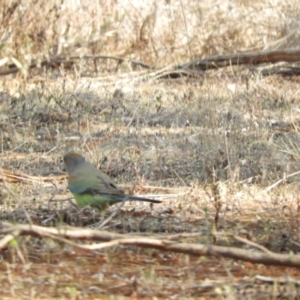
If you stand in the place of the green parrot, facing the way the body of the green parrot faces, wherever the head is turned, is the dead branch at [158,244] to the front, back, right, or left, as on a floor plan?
left

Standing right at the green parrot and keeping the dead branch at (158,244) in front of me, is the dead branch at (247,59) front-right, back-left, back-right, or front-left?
back-left

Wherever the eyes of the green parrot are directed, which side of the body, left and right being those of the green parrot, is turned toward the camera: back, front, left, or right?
left

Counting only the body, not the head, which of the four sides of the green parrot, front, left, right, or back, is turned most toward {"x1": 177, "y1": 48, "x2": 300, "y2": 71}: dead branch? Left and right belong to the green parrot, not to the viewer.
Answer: right

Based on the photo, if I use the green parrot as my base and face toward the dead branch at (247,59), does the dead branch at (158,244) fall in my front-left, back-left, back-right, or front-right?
back-right
